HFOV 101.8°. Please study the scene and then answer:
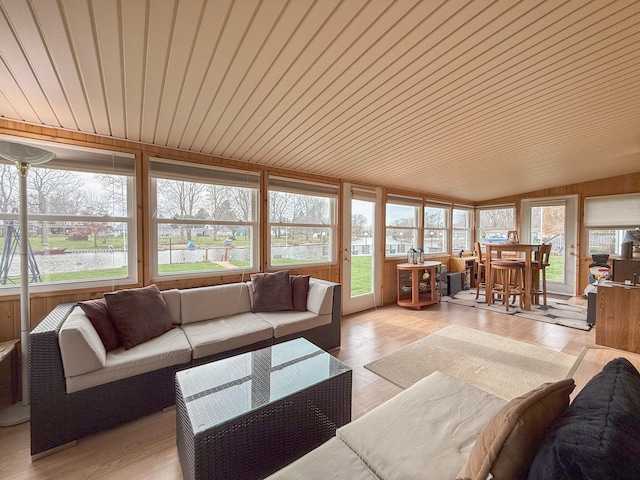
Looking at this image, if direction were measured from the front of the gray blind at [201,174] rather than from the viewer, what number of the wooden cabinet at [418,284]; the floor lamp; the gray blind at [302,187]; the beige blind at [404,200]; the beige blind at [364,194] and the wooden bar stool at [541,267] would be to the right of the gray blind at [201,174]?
1

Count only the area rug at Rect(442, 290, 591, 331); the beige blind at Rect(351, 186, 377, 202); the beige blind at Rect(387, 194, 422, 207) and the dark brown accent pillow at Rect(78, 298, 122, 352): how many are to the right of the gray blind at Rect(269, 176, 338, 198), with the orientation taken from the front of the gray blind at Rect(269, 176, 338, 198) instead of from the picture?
1

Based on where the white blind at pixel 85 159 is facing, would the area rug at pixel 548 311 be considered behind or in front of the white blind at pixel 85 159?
in front

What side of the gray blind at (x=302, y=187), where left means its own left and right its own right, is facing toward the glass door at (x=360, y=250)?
left

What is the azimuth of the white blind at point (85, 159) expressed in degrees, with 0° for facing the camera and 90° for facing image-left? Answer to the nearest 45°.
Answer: approximately 315°

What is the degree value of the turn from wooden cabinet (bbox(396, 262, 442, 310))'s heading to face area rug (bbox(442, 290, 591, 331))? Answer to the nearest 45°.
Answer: approximately 45° to its left

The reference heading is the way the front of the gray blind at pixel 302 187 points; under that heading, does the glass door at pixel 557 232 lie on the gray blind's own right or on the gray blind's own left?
on the gray blind's own left

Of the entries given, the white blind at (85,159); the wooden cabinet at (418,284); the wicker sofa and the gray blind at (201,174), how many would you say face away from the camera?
0

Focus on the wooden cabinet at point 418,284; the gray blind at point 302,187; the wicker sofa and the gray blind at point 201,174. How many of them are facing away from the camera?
0

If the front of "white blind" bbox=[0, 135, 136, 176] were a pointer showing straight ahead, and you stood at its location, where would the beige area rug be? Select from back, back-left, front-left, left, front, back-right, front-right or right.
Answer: front

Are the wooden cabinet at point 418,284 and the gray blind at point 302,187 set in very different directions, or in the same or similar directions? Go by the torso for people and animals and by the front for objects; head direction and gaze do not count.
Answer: same or similar directions

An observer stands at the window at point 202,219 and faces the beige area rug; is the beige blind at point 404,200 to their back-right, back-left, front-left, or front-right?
front-left

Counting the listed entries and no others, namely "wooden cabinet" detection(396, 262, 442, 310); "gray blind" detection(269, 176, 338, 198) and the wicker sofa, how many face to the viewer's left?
0

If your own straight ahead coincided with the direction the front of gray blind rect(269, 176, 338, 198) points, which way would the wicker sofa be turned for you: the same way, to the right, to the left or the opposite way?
the same way

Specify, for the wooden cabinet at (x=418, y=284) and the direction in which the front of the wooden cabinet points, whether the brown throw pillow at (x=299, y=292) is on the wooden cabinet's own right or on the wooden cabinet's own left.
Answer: on the wooden cabinet's own right

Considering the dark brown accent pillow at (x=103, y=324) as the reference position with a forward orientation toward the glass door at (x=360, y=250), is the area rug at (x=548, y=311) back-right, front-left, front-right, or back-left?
front-right

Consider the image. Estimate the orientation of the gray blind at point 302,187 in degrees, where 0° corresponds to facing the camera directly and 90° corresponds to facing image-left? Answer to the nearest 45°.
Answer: approximately 315°

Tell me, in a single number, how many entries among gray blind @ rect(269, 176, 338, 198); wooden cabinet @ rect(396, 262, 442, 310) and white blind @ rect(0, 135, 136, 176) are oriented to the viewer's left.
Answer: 0

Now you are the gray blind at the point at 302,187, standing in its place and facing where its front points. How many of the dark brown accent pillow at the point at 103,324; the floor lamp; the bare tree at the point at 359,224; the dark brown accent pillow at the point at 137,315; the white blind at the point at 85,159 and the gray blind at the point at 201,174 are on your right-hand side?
5

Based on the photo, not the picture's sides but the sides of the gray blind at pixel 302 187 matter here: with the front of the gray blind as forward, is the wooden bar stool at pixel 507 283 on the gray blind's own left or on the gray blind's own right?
on the gray blind's own left

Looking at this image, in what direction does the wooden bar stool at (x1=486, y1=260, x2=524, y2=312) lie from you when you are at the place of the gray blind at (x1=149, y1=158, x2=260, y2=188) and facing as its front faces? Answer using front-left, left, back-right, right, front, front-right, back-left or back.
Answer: front-left

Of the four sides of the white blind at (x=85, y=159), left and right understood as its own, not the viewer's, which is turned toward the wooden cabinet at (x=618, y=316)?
front
